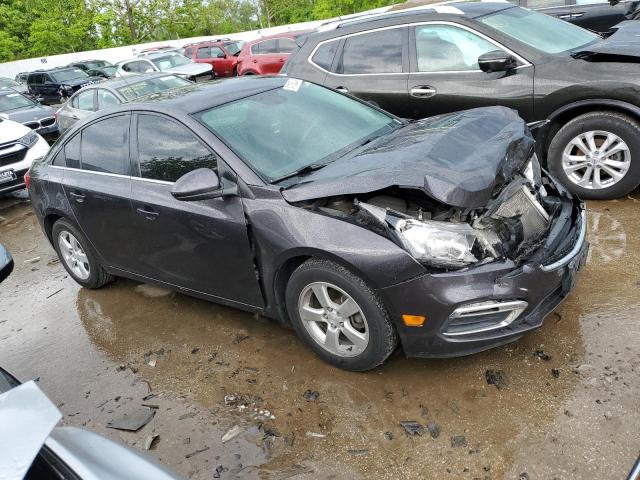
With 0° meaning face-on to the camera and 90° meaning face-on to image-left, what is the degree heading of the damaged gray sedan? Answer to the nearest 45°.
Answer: approximately 315°

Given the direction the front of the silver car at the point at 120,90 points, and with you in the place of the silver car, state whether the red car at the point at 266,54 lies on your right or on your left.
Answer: on your left

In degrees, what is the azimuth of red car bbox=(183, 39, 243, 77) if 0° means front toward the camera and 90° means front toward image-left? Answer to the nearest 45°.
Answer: approximately 315°

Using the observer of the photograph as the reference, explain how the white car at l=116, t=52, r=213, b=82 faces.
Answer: facing the viewer and to the right of the viewer
